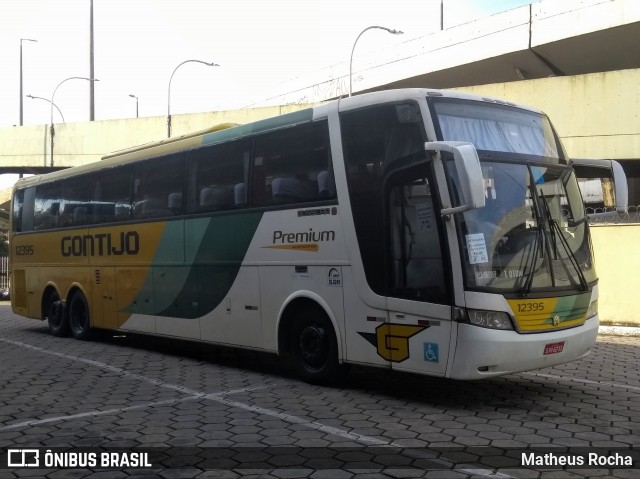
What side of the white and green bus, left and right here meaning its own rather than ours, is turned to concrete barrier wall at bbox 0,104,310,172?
back

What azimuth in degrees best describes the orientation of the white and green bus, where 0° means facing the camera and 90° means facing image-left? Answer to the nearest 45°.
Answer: approximately 315°

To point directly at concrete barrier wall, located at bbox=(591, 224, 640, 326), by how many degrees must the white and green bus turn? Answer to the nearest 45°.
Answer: approximately 90° to its left
